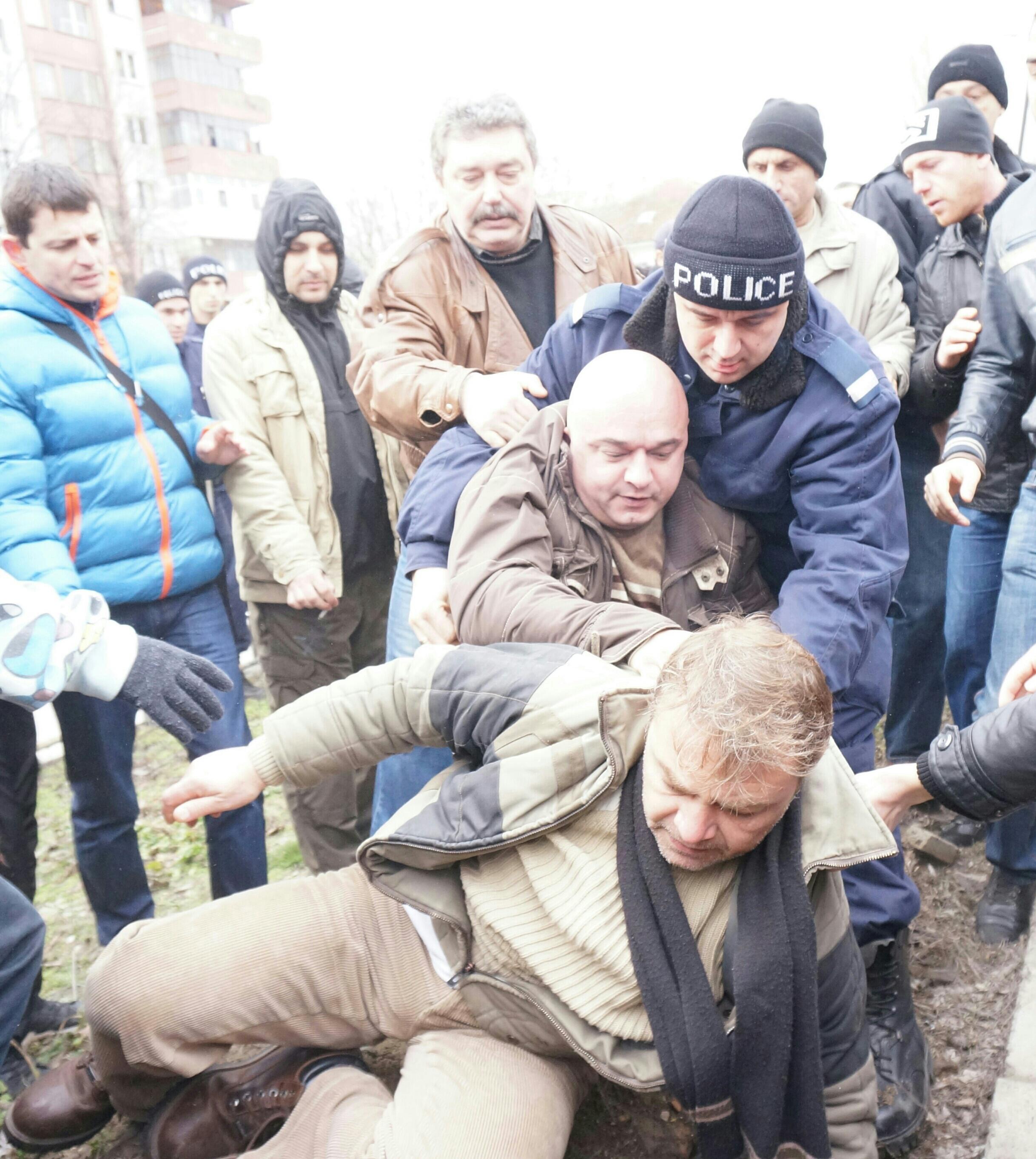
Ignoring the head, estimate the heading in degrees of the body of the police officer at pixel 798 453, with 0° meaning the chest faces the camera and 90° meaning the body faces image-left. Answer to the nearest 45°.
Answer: approximately 0°

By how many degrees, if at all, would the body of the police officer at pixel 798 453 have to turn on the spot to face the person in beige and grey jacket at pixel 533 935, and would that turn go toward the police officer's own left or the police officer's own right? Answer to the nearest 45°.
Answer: approximately 45° to the police officer's own right

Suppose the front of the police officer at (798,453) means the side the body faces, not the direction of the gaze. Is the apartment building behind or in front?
behind

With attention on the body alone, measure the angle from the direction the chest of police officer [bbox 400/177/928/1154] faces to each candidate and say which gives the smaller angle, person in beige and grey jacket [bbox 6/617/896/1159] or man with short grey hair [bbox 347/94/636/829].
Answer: the person in beige and grey jacket

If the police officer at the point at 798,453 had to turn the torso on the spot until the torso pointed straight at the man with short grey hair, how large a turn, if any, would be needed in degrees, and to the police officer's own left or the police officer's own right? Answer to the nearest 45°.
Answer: approximately 135° to the police officer's own right
